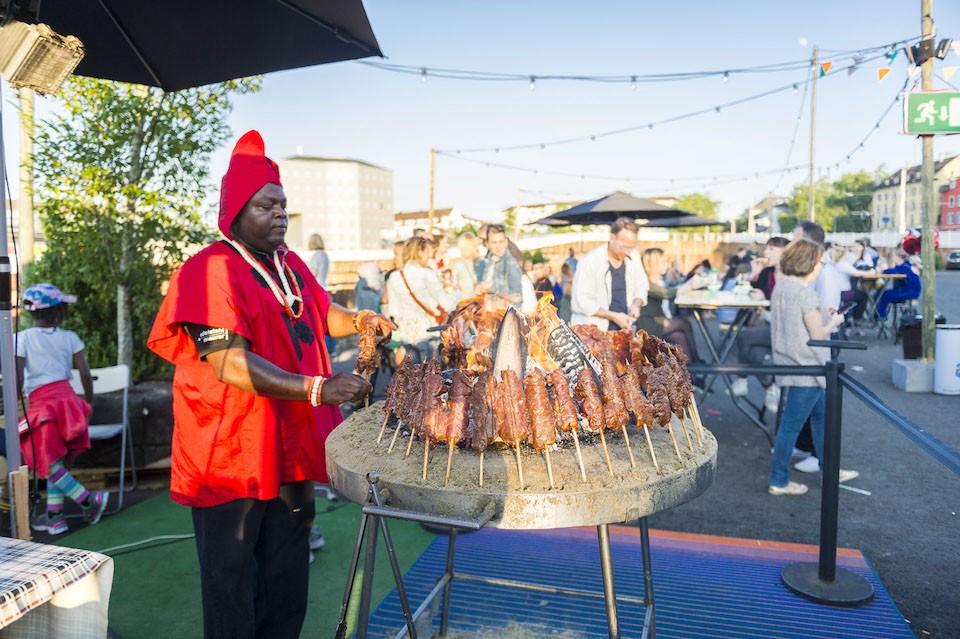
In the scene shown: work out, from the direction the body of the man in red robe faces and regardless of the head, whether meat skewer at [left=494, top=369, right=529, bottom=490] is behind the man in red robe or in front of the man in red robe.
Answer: in front

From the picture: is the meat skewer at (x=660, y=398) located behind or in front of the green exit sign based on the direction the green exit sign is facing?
in front

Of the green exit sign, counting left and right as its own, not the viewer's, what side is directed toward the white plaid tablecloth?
front

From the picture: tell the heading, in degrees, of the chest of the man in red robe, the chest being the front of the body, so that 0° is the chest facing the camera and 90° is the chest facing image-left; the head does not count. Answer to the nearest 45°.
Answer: approximately 315°

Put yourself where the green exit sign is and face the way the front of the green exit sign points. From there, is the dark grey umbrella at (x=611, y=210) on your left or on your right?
on your right

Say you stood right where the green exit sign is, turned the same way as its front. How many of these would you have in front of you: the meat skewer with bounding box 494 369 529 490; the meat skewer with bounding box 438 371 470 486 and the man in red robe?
3

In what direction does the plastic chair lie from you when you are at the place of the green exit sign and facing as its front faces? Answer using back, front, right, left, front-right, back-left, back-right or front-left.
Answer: front-right

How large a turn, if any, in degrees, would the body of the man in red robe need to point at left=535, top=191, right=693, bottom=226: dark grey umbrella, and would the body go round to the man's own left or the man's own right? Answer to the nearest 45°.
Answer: approximately 90° to the man's own left

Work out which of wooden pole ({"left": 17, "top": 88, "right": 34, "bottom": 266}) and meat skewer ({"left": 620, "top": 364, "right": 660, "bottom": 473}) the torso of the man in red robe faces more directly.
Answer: the meat skewer

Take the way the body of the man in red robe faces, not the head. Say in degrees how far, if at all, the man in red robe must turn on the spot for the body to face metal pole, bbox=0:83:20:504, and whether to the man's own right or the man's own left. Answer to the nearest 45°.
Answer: approximately 180°

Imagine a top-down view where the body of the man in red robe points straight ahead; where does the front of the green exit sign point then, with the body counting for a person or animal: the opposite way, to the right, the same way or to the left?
to the right

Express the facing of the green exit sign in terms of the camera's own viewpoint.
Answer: facing the viewer
